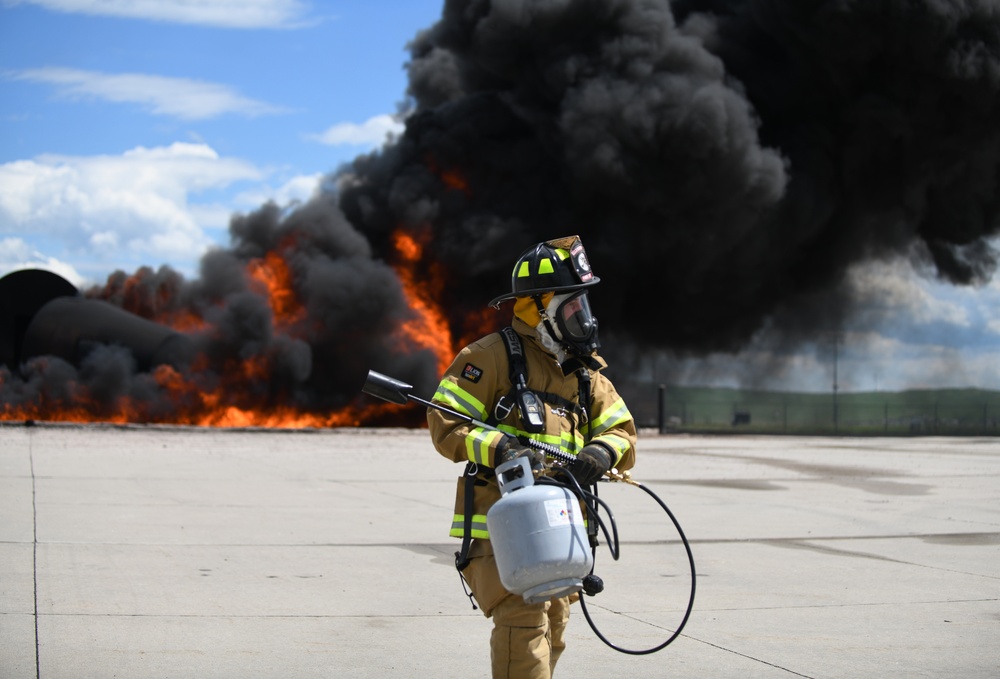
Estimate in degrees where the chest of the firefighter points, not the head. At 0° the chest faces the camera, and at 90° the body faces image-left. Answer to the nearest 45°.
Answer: approximately 315°

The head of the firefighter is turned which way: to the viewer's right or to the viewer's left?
to the viewer's right
